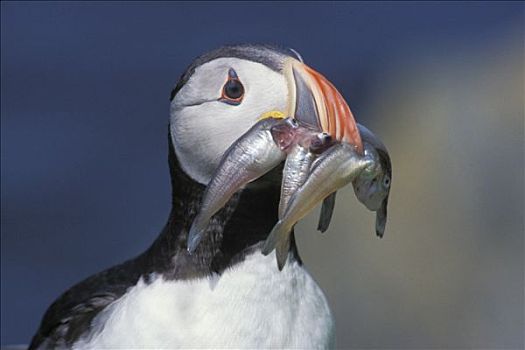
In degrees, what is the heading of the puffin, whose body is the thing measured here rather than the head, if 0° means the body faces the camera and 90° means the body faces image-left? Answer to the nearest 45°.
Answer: approximately 315°
